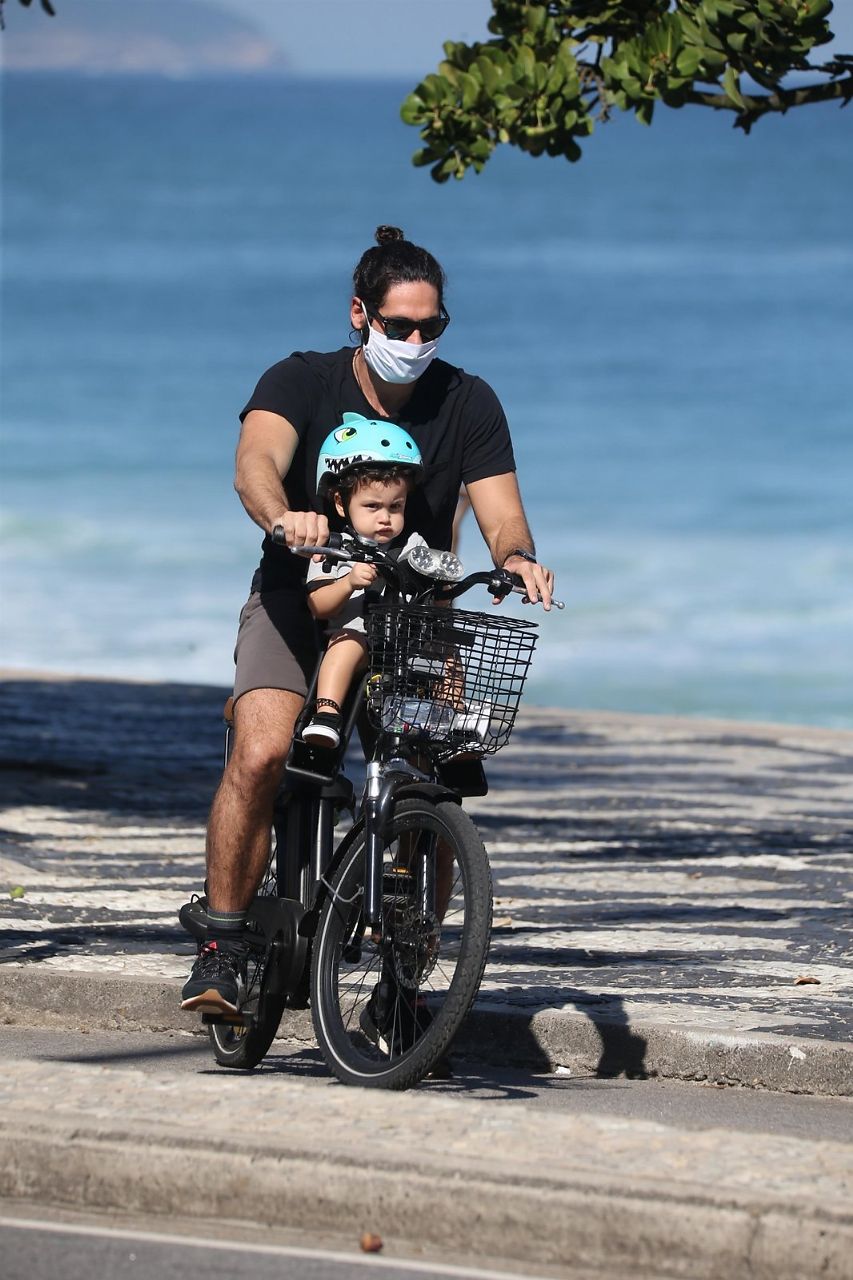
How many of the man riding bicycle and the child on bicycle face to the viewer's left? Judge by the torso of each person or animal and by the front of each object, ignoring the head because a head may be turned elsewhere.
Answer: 0

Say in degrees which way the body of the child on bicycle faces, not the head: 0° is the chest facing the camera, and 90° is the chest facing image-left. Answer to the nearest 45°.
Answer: approximately 315°

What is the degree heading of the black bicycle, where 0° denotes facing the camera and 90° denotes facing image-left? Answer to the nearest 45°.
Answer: approximately 315°
